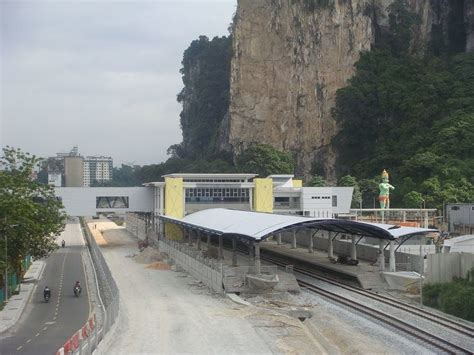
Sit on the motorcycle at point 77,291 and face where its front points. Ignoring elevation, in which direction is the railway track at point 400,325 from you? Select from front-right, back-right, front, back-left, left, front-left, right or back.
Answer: front-left

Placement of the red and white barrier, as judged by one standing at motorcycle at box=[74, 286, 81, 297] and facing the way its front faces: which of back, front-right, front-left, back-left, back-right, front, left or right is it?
front

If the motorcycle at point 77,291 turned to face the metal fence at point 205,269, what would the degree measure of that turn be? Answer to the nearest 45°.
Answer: approximately 90° to its left

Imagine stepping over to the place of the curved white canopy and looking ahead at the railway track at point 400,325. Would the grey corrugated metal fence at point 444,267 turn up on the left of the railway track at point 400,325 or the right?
left

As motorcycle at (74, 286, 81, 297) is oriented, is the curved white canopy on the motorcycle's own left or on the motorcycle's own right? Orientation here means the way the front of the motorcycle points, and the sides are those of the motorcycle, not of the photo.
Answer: on the motorcycle's own left

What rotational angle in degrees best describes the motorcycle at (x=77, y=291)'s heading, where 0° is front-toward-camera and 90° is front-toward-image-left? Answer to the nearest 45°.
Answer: approximately 0°

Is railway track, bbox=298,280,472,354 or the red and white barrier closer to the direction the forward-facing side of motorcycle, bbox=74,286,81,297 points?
the red and white barrier

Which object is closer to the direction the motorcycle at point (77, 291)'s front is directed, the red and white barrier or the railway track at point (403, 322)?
the red and white barrier

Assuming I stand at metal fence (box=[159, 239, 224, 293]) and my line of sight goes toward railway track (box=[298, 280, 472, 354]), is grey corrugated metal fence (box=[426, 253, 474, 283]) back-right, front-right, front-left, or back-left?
front-left

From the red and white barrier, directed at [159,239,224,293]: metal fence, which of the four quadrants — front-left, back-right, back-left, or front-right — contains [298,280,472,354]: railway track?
front-right

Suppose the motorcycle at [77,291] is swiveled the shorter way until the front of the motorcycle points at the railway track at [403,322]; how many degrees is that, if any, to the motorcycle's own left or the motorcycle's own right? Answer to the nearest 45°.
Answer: approximately 45° to the motorcycle's own left
